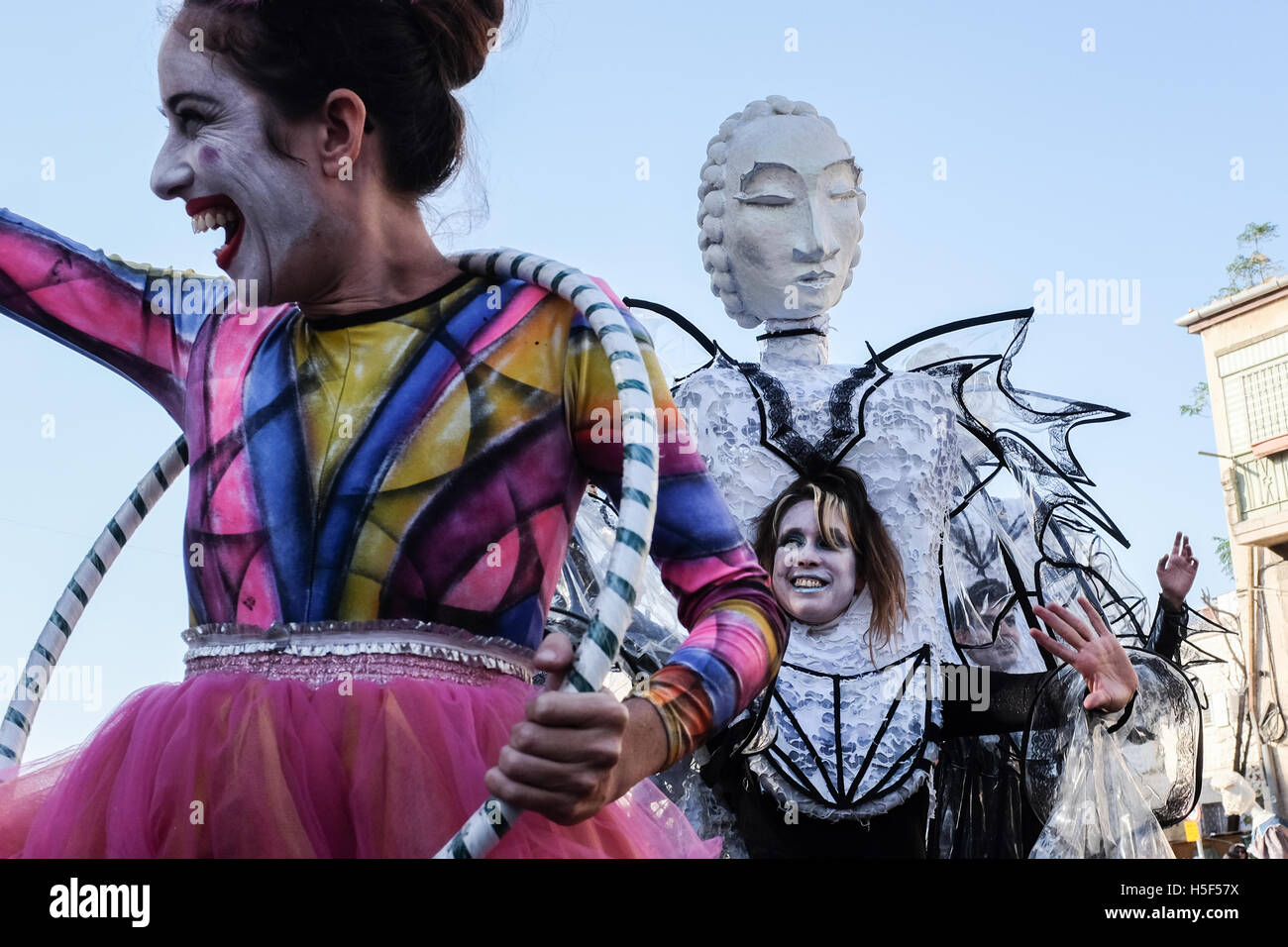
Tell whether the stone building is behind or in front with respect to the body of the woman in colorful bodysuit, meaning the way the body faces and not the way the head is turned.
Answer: behind

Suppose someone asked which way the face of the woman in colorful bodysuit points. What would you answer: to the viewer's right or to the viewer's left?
to the viewer's left

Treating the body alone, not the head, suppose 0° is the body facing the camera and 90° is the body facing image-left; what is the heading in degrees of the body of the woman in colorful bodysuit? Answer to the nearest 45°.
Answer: approximately 45°

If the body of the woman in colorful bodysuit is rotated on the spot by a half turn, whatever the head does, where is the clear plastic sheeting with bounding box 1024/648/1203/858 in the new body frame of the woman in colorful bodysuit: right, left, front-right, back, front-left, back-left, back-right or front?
front
